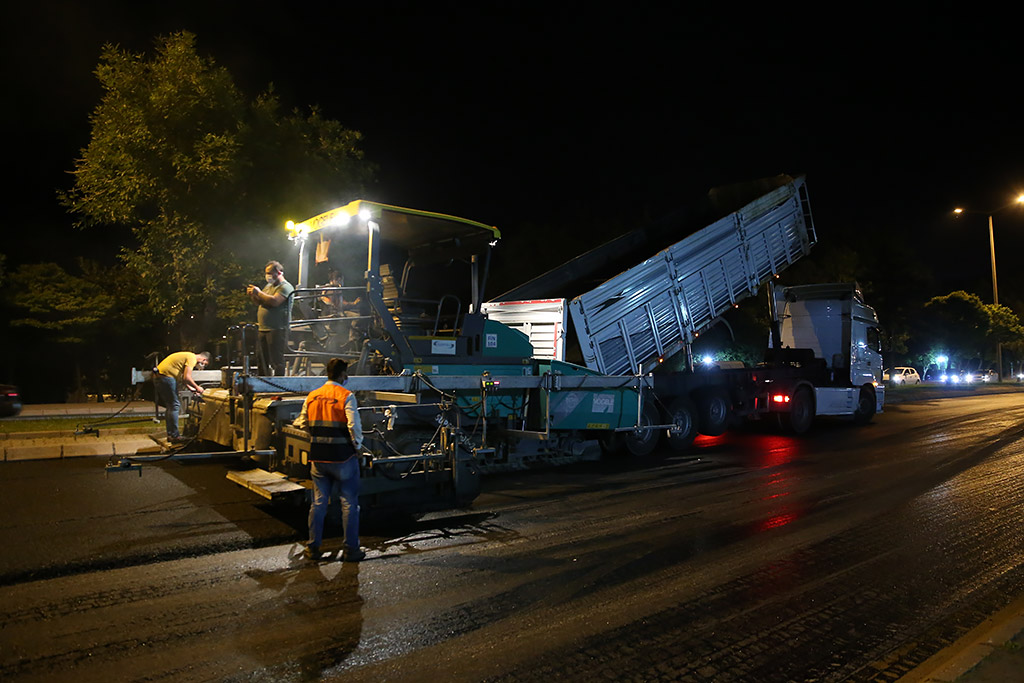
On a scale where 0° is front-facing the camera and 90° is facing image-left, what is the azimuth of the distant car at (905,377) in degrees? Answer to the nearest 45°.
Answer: approximately 45°

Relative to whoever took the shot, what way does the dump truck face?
facing away from the viewer and to the right of the viewer

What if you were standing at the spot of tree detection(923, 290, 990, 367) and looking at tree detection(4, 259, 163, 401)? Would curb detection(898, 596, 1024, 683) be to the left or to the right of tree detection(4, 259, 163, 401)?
left

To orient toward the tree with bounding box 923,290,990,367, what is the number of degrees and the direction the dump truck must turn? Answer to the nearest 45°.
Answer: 0° — it already faces it

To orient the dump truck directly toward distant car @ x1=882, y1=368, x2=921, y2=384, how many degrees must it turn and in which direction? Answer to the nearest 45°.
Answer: approximately 45° to its left

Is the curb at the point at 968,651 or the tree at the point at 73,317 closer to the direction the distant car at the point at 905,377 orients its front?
the tree

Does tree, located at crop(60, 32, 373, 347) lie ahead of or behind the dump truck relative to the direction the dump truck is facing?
behind

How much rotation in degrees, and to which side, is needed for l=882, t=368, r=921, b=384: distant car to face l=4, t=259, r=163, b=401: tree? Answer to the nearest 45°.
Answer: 0° — it already faces it

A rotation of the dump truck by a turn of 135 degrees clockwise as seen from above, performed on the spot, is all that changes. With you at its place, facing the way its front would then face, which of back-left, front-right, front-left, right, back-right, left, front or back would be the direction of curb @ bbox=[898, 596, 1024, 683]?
front
